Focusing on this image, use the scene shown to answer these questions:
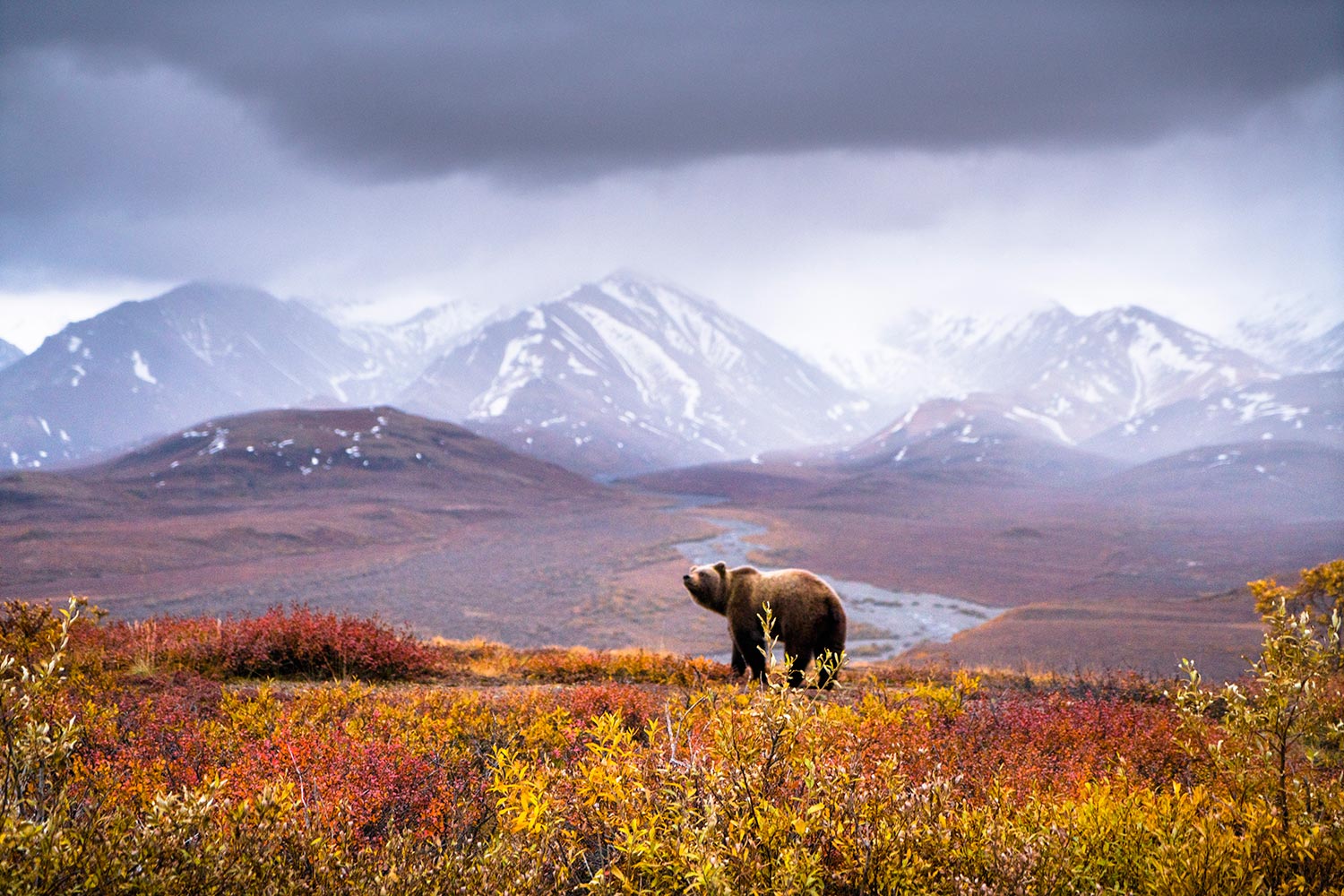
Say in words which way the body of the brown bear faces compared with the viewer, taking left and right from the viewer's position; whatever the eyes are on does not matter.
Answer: facing away from the viewer and to the left of the viewer

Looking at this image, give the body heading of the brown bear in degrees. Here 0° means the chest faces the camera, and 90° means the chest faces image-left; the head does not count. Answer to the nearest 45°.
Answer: approximately 135°
